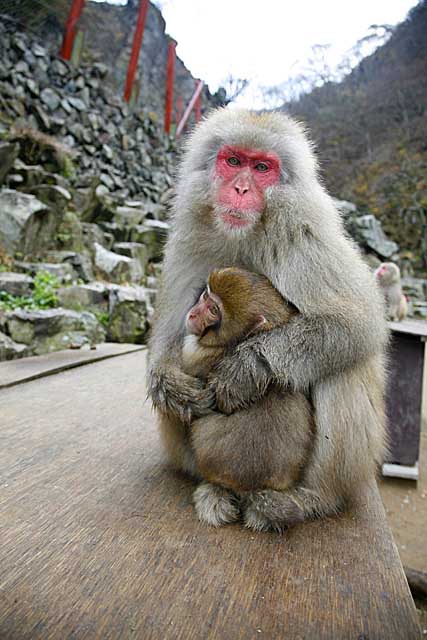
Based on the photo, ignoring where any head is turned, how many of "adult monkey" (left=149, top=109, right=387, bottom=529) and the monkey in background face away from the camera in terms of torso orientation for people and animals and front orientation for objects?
0

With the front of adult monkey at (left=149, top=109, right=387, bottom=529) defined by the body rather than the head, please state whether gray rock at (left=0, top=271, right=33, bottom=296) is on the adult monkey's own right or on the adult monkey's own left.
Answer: on the adult monkey's own right

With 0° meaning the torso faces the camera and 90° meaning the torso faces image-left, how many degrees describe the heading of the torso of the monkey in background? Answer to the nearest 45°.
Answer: approximately 90°

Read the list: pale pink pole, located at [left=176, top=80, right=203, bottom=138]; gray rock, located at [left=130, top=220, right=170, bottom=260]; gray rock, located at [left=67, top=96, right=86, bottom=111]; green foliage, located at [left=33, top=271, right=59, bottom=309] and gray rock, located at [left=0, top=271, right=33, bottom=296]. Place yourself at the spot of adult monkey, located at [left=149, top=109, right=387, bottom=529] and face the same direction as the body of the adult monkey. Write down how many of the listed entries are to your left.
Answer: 0

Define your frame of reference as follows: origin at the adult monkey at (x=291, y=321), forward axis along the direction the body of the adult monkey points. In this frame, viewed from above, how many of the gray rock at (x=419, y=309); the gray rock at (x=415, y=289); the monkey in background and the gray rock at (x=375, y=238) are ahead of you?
0

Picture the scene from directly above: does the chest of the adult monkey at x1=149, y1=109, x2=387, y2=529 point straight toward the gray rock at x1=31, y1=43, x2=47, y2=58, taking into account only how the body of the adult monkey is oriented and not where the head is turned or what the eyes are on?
no

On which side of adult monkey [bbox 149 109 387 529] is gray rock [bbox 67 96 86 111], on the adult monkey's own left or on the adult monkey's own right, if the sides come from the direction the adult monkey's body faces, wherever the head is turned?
on the adult monkey's own right
